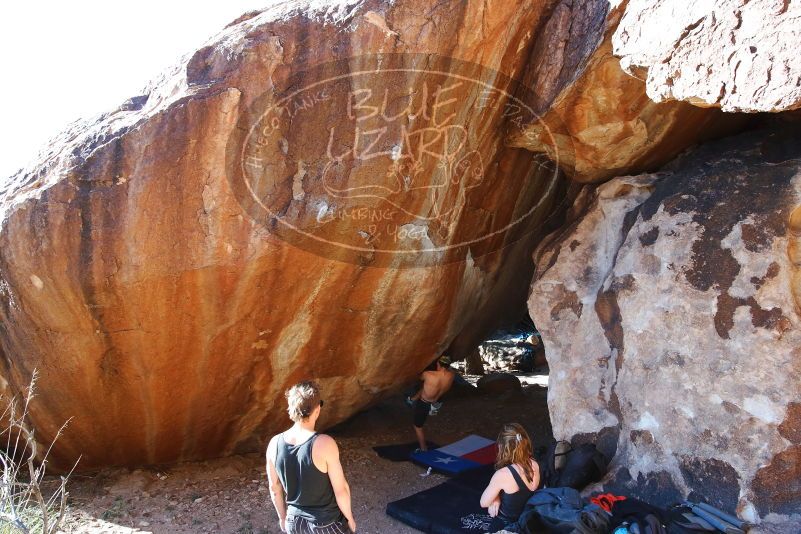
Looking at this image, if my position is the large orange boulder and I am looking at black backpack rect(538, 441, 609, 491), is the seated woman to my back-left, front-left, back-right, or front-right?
front-right

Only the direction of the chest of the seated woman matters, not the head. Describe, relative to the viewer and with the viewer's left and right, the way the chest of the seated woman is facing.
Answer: facing away from the viewer and to the left of the viewer

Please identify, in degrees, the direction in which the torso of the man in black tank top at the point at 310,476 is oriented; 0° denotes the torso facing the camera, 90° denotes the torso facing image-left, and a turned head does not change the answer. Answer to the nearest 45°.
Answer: approximately 225°

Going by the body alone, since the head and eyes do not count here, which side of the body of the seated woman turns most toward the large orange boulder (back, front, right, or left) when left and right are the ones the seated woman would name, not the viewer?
front

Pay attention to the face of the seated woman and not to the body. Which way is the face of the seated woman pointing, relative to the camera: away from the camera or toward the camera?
away from the camera

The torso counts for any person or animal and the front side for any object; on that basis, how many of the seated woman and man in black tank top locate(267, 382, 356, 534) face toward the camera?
0

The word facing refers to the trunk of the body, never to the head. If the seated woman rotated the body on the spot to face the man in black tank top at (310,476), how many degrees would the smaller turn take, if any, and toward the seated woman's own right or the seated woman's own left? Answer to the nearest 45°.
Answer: approximately 90° to the seated woman's own left

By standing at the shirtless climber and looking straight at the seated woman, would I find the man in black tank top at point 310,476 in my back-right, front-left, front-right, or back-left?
front-right

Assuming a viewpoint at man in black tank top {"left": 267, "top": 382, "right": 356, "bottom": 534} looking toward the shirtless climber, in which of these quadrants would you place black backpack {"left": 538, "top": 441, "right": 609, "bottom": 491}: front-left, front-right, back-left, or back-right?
front-right

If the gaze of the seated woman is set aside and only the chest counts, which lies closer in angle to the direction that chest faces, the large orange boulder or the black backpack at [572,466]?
the large orange boulder

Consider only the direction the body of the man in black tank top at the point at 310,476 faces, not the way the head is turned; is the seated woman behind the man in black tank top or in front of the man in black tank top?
in front
